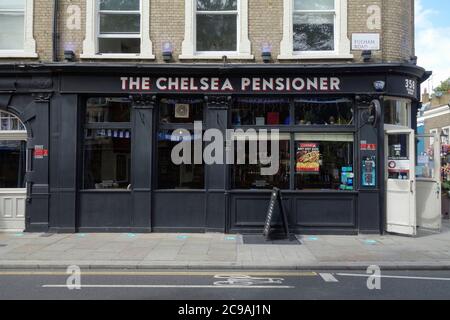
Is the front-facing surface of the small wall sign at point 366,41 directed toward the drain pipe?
no

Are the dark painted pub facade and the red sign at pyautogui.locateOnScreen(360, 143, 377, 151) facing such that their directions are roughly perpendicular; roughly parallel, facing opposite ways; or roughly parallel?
roughly parallel

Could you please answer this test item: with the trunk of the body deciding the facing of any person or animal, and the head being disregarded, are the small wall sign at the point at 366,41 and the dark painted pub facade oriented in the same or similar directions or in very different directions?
same or similar directions

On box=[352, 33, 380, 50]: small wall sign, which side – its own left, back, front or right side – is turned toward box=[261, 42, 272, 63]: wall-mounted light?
right

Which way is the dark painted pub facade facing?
toward the camera

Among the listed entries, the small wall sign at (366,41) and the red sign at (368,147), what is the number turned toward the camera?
2

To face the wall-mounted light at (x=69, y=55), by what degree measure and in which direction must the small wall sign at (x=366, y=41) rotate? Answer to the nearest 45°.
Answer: approximately 90° to its right

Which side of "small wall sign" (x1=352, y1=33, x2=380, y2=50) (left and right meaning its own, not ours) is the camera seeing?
front

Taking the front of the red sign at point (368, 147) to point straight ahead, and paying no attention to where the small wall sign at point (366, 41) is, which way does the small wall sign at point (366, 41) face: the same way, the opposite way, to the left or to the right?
the same way

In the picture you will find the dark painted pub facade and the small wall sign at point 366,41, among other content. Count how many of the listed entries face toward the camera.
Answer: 2

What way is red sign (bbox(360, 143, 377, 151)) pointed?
toward the camera

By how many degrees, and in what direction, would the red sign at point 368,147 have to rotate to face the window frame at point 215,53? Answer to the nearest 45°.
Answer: approximately 90° to its right

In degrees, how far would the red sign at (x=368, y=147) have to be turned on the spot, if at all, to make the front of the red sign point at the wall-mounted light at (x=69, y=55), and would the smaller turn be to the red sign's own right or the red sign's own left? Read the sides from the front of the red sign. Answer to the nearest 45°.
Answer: approximately 90° to the red sign's own right
